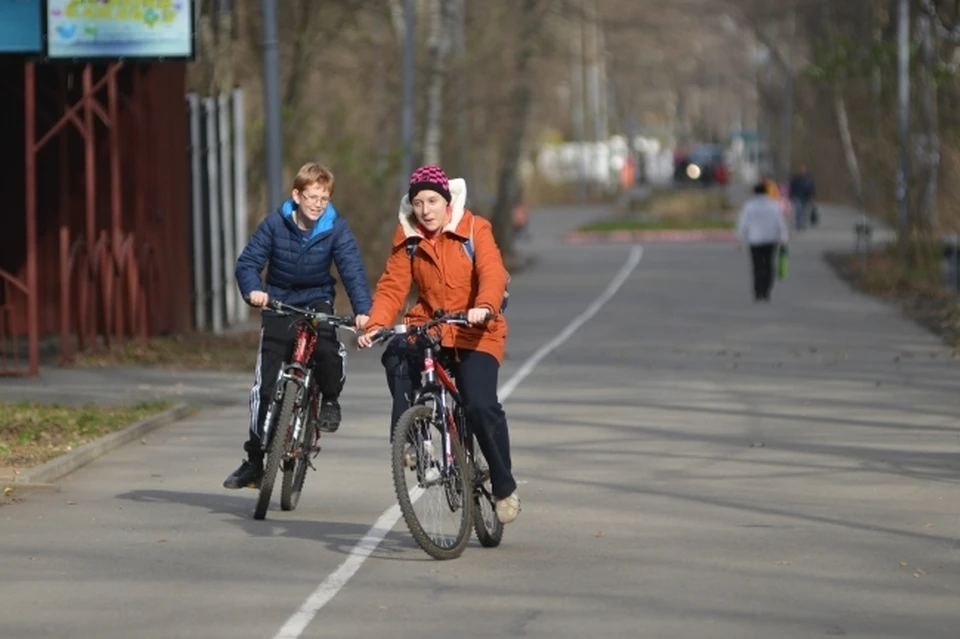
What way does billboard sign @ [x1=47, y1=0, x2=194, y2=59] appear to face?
toward the camera

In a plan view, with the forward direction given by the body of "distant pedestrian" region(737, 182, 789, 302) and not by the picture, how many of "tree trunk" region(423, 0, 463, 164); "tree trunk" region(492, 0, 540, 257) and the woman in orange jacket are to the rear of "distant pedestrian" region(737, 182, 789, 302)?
1

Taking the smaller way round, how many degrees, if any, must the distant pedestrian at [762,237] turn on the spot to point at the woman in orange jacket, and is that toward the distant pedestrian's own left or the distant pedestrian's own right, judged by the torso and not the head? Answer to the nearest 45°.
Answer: approximately 180°

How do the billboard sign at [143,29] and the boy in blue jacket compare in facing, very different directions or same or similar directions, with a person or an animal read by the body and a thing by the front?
same or similar directions

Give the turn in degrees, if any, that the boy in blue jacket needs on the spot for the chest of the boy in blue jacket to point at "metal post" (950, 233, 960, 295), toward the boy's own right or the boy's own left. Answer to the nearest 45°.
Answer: approximately 135° to the boy's own left

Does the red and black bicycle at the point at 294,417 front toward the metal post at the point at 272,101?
no

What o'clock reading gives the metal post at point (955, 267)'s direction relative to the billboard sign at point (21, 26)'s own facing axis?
The metal post is roughly at 8 o'clock from the billboard sign.

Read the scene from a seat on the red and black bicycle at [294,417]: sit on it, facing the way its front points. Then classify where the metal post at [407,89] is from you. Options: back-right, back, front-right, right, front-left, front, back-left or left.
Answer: back

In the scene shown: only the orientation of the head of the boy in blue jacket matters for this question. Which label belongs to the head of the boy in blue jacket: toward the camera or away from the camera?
toward the camera

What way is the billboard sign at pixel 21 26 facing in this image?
toward the camera

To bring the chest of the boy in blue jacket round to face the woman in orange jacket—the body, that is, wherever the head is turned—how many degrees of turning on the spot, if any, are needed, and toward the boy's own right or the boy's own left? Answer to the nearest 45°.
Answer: approximately 45° to the boy's own left

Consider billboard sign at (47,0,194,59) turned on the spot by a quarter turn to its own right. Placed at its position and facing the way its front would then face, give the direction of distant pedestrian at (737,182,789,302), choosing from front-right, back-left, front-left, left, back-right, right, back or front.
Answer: back-right

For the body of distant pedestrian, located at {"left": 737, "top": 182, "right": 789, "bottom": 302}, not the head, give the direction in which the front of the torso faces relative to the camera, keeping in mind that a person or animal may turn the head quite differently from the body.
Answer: away from the camera

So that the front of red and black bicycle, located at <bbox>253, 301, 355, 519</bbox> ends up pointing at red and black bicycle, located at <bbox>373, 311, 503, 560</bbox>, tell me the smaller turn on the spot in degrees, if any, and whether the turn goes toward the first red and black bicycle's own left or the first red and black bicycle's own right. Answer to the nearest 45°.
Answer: approximately 45° to the first red and black bicycle's own left

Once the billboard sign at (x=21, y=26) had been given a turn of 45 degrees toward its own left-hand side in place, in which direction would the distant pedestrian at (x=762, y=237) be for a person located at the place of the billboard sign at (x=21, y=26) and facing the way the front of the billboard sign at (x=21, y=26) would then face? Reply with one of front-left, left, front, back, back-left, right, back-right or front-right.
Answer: left

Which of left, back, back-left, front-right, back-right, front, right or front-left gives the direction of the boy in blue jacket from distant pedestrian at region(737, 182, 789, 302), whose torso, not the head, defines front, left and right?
back

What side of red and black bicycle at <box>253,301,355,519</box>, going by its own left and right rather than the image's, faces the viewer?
front

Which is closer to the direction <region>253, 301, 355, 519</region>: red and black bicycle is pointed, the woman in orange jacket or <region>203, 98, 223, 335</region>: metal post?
the woman in orange jacket

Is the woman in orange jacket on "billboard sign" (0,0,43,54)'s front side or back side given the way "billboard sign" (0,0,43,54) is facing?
on the front side

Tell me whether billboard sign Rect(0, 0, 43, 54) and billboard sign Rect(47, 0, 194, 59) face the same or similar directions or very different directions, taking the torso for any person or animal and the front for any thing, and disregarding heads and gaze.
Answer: same or similar directions
